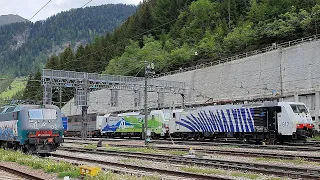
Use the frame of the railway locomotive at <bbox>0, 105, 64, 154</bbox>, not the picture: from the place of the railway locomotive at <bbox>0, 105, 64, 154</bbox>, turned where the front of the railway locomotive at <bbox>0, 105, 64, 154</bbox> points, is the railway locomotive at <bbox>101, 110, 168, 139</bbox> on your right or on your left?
on your left

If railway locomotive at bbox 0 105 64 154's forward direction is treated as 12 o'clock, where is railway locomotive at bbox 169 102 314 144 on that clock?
railway locomotive at bbox 169 102 314 144 is roughly at 10 o'clock from railway locomotive at bbox 0 105 64 154.

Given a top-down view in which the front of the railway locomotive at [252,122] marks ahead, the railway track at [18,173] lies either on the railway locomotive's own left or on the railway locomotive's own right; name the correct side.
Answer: on the railway locomotive's own right

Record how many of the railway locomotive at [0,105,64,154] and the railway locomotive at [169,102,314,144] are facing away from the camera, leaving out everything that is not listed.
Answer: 0

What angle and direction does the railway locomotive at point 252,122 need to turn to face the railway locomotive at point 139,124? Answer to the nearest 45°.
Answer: approximately 180°

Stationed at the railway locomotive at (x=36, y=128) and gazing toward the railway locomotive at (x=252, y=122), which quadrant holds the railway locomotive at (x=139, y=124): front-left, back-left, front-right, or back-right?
front-left

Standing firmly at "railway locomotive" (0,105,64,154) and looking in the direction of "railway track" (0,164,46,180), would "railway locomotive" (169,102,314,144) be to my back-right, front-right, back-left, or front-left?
back-left

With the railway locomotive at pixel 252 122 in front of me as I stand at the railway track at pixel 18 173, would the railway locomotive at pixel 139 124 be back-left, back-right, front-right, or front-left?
front-left

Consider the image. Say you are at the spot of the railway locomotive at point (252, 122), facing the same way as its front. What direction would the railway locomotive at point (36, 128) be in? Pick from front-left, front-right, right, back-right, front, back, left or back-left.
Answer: right

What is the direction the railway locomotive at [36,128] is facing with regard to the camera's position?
facing the viewer and to the right of the viewer

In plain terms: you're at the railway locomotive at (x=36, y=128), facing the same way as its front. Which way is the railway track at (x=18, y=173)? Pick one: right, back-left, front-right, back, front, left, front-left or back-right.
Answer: front-right
